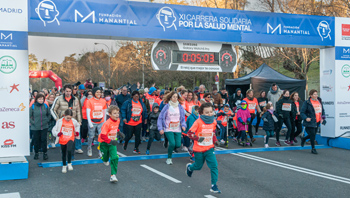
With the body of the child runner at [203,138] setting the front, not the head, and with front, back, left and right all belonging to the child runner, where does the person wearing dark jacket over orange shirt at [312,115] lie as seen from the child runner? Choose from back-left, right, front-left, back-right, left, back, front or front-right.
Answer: left

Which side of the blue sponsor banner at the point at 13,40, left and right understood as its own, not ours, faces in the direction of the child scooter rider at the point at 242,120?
left

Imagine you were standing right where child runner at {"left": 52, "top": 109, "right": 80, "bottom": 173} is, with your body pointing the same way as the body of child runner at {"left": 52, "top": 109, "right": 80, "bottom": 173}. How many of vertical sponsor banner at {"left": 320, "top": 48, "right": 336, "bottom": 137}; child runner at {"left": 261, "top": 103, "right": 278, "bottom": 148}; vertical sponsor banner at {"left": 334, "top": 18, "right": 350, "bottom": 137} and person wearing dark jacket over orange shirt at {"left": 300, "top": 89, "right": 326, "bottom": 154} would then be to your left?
4

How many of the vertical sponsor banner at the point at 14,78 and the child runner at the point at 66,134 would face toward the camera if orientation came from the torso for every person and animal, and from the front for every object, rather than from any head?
2

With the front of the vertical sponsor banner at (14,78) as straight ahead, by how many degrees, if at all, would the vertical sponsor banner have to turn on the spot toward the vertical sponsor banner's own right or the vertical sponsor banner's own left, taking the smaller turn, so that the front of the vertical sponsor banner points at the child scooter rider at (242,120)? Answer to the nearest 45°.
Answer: approximately 90° to the vertical sponsor banner's own left

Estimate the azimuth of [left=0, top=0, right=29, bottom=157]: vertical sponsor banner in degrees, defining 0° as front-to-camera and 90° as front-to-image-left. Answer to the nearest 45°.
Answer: approximately 0°

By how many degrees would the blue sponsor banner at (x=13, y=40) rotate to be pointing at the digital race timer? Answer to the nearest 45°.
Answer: approximately 90° to its left

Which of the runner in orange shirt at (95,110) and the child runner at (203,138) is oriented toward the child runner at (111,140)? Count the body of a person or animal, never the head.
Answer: the runner in orange shirt

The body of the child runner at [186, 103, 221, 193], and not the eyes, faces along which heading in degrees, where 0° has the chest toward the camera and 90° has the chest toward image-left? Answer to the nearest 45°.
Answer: approximately 315°
